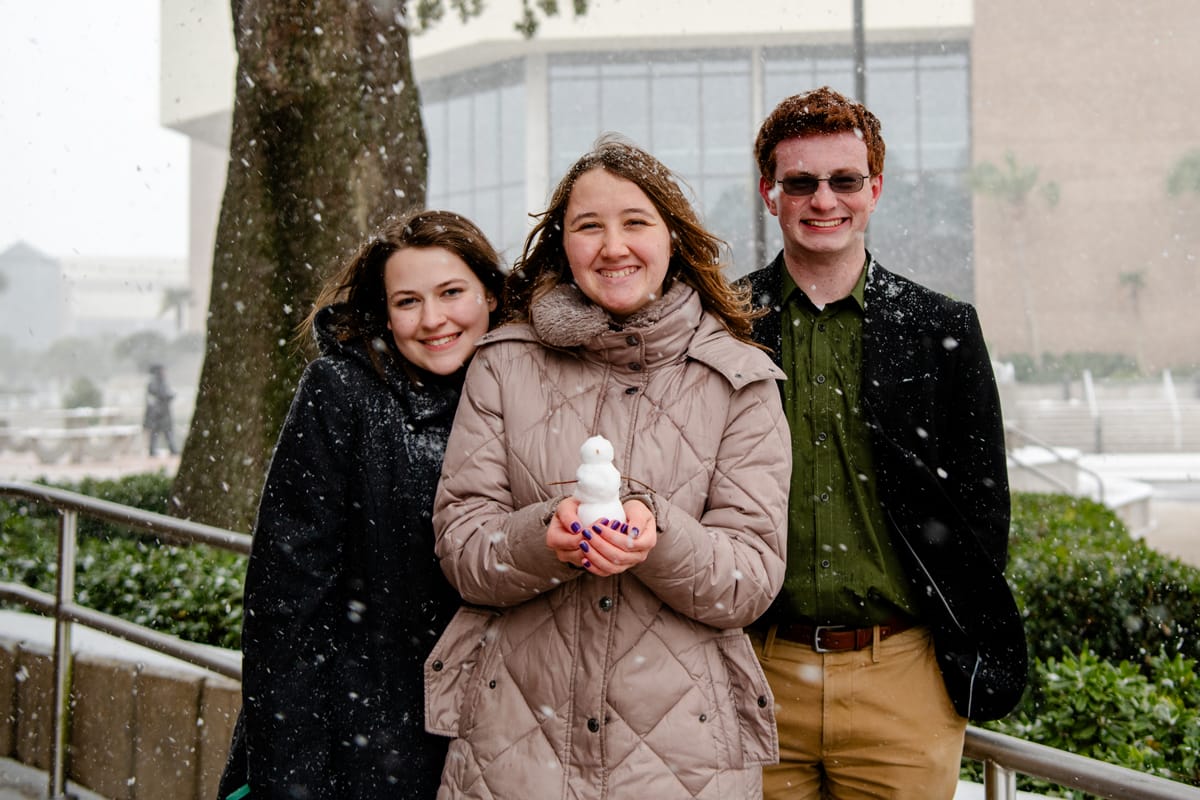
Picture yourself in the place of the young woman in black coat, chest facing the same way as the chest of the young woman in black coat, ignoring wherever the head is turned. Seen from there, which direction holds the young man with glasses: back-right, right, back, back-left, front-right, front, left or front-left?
front-left

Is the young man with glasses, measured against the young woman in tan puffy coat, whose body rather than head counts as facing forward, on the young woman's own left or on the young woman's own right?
on the young woman's own left

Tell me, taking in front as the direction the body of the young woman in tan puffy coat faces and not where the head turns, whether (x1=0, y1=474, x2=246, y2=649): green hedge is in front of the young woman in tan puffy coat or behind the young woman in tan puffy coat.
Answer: behind

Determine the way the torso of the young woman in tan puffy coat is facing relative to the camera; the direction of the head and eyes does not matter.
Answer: toward the camera

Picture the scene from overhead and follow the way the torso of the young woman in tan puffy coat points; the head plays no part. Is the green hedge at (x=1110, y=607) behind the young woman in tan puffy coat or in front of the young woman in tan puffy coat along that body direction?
behind

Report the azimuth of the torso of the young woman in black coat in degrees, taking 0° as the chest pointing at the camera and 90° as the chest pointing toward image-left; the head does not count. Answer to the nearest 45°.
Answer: approximately 315°
